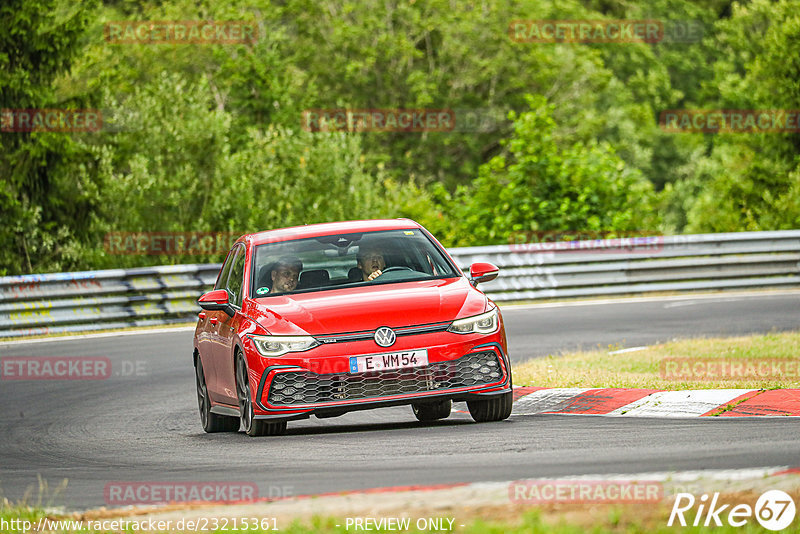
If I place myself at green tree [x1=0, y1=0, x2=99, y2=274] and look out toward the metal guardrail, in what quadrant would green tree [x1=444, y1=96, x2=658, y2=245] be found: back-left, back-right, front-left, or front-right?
front-left

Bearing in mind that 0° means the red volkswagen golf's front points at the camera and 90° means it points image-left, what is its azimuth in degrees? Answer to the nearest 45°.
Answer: approximately 0°

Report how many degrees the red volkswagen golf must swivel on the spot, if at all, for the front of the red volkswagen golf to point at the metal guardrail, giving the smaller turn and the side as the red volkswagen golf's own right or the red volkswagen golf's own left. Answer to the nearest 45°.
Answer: approximately 180°

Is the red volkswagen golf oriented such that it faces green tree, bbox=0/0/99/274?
no

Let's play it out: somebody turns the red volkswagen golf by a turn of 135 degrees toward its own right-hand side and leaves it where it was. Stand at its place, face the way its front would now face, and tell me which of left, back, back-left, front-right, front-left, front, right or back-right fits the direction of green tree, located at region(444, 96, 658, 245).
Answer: front-right
